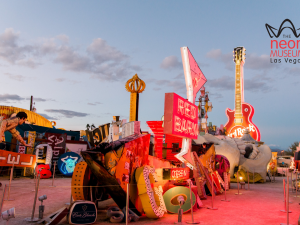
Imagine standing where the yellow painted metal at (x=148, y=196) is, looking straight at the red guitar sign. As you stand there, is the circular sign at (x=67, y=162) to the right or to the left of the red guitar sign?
left

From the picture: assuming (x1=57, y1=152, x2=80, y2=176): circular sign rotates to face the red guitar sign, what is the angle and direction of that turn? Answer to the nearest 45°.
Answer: approximately 135° to its left

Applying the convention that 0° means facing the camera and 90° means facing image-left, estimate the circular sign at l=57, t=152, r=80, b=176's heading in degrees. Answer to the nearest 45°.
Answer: approximately 0°

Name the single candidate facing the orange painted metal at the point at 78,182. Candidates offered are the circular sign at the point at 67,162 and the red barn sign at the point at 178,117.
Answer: the circular sign

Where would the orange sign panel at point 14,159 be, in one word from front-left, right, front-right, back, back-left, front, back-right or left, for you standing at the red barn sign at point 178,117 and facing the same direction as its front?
back-right

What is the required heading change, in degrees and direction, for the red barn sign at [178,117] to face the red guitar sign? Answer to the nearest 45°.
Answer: approximately 135° to its left

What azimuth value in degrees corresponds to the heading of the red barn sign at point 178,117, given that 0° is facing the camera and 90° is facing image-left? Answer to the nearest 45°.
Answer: approximately 315°

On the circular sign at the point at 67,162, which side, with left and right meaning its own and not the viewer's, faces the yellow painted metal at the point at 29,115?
back
